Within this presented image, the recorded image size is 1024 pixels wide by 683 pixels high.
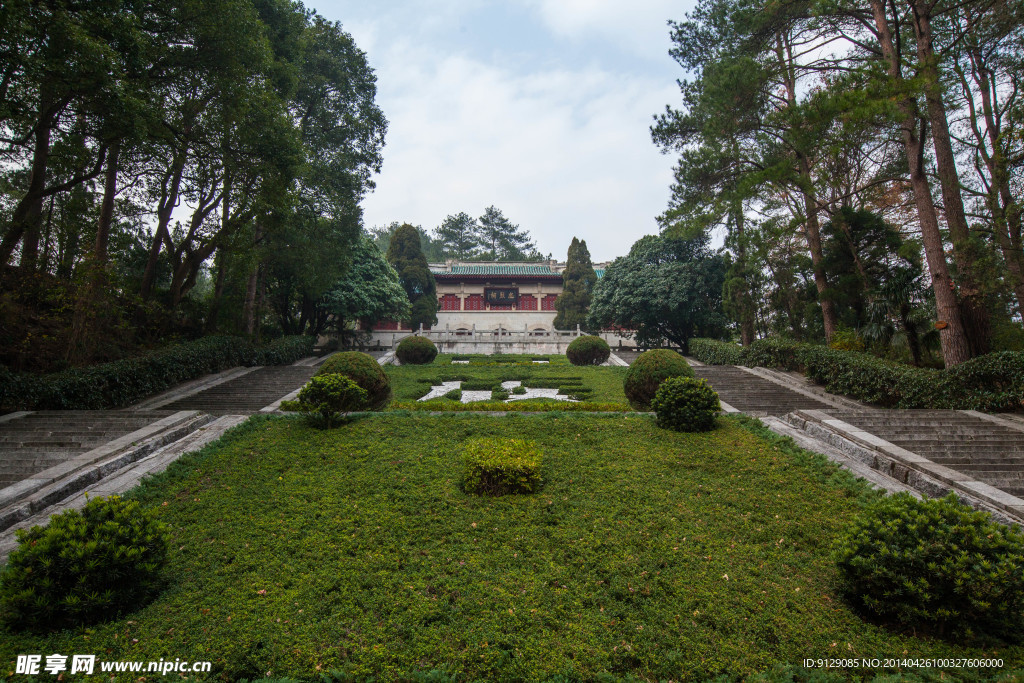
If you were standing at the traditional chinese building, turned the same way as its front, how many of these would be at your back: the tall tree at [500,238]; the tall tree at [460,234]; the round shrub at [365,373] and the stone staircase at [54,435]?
2

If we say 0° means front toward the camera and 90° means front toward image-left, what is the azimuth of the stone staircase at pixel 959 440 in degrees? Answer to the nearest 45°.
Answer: approximately 0°

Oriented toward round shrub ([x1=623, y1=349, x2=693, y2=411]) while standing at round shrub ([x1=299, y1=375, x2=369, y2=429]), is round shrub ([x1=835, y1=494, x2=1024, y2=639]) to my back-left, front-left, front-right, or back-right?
front-right

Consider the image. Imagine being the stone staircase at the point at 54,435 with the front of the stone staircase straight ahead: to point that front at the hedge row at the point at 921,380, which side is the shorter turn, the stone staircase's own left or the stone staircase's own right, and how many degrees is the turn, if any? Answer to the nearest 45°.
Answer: approximately 45° to the stone staircase's own left

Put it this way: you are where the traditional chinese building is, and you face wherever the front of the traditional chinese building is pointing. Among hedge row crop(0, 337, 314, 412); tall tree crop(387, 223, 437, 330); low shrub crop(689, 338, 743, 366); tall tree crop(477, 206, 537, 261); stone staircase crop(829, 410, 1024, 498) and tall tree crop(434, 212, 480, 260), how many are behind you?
2

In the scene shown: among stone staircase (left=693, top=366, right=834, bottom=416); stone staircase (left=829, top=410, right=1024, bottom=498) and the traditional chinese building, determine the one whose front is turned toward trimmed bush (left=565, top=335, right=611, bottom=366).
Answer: the traditional chinese building

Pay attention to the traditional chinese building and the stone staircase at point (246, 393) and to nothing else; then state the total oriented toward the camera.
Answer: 2

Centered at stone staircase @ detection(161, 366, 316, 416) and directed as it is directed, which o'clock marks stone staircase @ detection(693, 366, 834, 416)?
stone staircase @ detection(693, 366, 834, 416) is roughly at 10 o'clock from stone staircase @ detection(161, 366, 316, 416).

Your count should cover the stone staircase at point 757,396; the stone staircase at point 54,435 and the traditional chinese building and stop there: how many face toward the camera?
3

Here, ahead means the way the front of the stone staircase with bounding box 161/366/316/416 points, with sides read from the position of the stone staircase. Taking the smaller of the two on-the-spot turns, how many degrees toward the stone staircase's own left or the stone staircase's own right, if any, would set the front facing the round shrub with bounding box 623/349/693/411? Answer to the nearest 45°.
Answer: approximately 45° to the stone staircase's own left

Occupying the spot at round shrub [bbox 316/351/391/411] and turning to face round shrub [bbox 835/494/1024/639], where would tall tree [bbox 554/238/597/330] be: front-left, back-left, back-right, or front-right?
back-left

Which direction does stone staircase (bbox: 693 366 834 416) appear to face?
toward the camera

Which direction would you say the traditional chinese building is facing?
toward the camera

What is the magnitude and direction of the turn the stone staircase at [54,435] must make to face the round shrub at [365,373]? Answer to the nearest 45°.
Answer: approximately 90° to its left

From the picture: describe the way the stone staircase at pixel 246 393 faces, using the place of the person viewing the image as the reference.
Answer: facing the viewer
